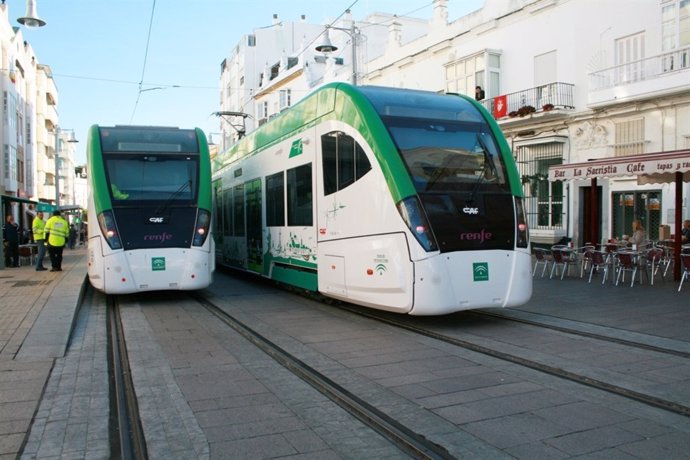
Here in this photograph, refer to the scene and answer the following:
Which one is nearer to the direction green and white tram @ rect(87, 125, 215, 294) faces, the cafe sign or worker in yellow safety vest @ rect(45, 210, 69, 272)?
the cafe sign

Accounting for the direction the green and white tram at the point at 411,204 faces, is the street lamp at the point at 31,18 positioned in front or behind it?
behind

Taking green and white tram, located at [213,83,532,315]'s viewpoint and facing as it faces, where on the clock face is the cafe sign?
The cafe sign is roughly at 9 o'clock from the green and white tram.

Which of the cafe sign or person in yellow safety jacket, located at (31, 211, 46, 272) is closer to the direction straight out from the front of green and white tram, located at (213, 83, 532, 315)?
the cafe sign

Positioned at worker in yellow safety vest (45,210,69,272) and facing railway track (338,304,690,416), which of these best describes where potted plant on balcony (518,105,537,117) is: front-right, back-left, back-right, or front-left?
front-left

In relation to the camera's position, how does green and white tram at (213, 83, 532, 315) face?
facing the viewer and to the right of the viewer

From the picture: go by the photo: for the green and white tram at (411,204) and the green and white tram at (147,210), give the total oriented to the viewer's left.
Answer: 0

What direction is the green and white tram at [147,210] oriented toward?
toward the camera

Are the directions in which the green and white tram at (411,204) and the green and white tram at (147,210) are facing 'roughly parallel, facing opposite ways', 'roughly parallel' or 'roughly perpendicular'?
roughly parallel

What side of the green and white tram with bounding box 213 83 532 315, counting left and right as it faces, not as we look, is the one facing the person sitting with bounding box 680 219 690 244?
left

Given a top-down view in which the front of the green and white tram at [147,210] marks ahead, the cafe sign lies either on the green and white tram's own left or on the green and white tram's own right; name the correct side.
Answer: on the green and white tram's own left
